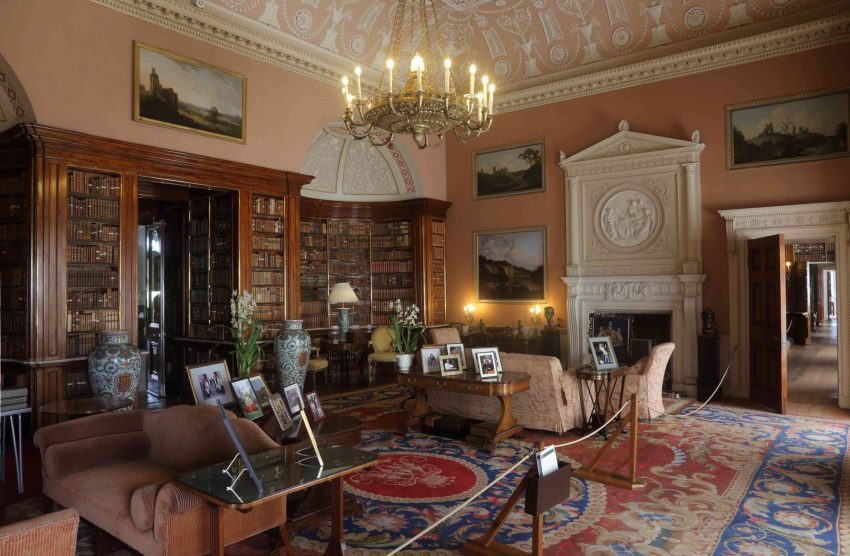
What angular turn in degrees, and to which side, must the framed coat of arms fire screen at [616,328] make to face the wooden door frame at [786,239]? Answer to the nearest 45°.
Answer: approximately 90° to its left

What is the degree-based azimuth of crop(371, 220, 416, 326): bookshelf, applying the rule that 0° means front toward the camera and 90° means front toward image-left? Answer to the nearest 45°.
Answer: approximately 0°

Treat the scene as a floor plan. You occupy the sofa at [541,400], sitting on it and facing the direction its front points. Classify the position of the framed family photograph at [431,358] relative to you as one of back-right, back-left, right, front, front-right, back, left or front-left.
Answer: back-left

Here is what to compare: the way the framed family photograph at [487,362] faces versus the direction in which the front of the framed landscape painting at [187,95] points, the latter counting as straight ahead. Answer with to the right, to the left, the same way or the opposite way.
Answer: to the right

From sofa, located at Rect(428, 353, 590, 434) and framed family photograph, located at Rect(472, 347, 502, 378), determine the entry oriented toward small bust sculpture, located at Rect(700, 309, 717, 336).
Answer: the sofa

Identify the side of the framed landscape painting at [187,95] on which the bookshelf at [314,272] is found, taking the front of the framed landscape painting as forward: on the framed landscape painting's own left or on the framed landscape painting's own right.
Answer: on the framed landscape painting's own left

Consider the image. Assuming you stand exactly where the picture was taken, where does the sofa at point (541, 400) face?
facing away from the viewer and to the right of the viewer

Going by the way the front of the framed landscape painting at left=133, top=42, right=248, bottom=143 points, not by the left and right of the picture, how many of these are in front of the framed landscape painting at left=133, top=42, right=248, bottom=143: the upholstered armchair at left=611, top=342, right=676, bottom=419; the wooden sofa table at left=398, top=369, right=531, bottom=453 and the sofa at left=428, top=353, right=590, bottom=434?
3

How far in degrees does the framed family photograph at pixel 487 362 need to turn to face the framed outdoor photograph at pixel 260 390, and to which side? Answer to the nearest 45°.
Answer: approximately 45° to its right
